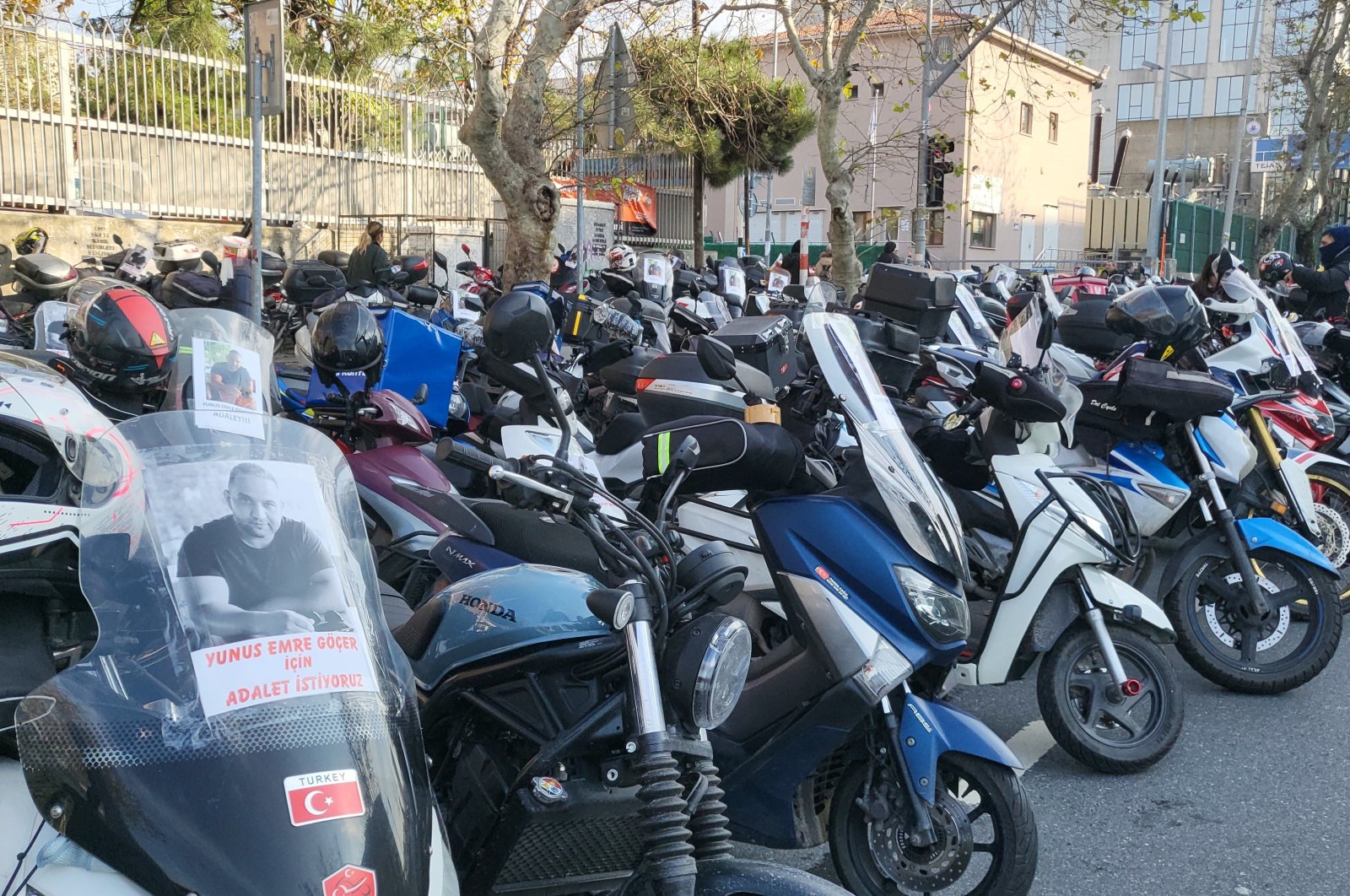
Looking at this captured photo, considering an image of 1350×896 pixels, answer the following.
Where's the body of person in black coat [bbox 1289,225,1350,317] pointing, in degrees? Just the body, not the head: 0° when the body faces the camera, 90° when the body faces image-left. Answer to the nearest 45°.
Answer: approximately 90°

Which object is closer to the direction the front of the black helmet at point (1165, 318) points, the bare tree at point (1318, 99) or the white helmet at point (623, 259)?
the white helmet

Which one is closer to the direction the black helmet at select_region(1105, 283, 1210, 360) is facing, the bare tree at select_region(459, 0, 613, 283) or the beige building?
the bare tree

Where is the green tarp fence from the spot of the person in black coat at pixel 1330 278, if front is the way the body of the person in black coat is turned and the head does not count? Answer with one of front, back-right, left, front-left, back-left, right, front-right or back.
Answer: right

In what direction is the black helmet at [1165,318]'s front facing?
to the viewer's left
